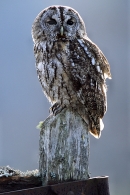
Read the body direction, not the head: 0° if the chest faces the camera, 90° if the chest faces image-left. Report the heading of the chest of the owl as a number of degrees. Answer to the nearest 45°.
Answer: approximately 45°
